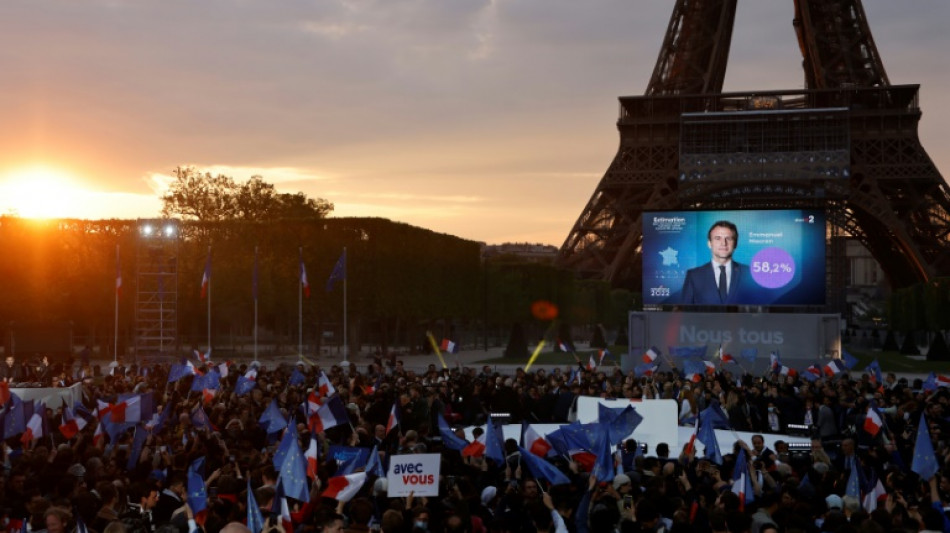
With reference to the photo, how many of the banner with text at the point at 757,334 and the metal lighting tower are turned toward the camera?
2

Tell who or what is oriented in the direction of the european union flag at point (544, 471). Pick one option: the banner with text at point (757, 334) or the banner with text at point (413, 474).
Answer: the banner with text at point (757, 334)

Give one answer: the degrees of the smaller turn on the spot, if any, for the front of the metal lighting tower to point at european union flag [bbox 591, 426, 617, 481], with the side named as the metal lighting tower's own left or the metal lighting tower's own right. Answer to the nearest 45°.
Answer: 0° — it already faces it

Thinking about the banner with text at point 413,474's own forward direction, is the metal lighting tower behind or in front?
behind

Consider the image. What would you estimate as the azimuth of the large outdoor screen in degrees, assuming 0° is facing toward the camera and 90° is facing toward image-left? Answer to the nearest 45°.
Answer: approximately 0°

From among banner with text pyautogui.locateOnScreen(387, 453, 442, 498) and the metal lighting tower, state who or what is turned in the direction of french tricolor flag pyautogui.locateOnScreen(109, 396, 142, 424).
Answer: the metal lighting tower

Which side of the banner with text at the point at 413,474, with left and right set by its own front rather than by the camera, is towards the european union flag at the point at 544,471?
left
